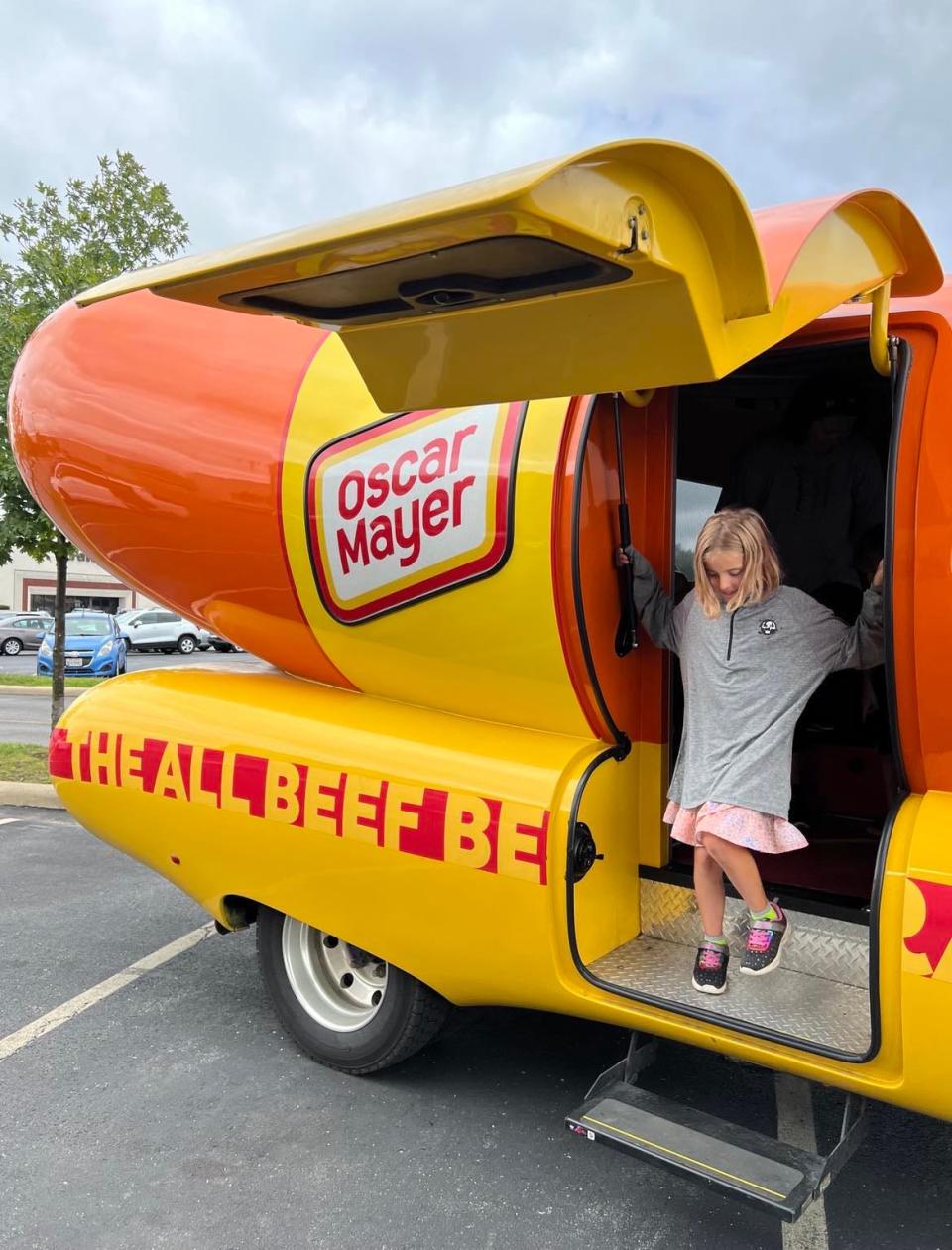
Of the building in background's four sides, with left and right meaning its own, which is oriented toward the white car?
front

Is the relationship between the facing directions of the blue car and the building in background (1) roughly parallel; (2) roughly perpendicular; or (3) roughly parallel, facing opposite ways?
roughly parallel

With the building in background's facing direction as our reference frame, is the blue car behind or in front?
in front

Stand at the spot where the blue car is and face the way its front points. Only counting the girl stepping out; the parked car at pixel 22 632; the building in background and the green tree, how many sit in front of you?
2

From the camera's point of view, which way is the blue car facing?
toward the camera

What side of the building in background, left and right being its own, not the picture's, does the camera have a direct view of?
front

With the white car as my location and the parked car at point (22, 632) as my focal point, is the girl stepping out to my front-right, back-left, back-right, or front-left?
back-left

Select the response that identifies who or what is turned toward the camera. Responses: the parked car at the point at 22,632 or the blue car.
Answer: the blue car
